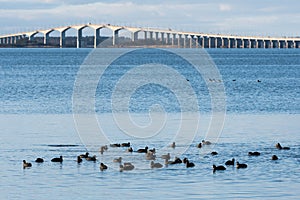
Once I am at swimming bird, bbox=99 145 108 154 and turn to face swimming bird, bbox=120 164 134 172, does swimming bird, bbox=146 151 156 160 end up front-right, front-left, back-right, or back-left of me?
front-left

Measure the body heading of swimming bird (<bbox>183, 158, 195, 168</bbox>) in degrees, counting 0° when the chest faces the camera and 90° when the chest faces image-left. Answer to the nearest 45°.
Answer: approximately 90°

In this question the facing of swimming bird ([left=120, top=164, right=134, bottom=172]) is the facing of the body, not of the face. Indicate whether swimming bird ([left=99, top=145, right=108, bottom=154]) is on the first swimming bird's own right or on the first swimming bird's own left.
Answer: on the first swimming bird's own right

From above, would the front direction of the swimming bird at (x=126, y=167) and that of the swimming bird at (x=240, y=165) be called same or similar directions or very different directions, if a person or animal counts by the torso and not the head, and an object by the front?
same or similar directions

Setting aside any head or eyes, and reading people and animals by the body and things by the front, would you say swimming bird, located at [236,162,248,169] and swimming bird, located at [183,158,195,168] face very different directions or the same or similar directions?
same or similar directions

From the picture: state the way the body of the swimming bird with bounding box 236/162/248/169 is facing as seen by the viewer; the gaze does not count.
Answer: to the viewer's left

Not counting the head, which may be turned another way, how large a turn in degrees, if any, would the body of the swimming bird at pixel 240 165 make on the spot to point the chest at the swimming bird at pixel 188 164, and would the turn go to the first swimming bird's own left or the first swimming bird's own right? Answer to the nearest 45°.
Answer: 0° — it already faces it

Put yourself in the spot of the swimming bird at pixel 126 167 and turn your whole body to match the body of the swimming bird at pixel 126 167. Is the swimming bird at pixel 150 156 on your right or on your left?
on your right

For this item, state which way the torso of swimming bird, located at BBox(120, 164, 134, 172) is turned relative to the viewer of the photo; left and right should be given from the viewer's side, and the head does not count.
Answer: facing to the left of the viewer

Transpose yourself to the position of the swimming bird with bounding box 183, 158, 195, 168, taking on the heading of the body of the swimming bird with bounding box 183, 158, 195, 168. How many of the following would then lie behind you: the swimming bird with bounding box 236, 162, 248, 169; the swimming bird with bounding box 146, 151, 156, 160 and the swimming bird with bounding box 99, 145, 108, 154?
1

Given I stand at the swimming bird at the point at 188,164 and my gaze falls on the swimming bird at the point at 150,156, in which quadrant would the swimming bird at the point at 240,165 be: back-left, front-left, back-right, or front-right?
back-right

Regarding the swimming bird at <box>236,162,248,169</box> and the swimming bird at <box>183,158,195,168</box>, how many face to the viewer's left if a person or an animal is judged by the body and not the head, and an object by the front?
2
